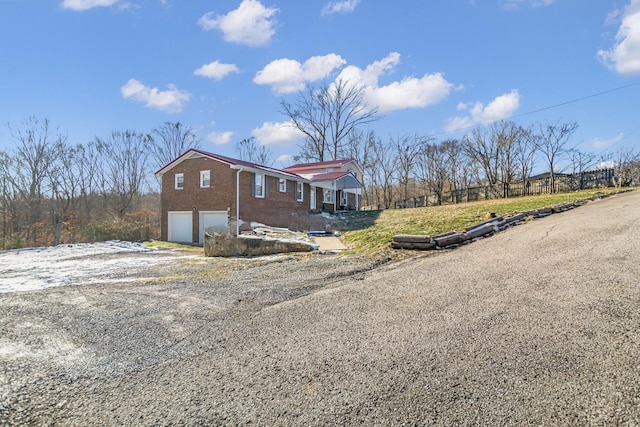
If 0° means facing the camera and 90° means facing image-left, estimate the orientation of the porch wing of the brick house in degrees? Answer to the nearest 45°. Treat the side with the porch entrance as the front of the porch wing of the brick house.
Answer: approximately 315°

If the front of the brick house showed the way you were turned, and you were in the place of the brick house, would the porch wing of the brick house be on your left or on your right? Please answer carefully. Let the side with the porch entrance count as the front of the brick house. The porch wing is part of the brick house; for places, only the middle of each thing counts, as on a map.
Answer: on your left

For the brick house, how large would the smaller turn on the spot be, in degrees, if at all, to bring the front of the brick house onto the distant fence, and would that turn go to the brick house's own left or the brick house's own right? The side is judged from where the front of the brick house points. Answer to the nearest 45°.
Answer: approximately 45° to the brick house's own left

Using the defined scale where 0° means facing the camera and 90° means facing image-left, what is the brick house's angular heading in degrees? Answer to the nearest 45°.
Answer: approximately 315°
